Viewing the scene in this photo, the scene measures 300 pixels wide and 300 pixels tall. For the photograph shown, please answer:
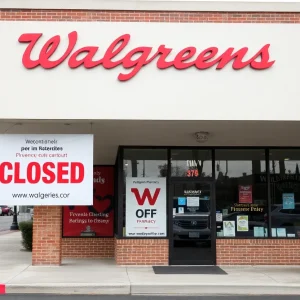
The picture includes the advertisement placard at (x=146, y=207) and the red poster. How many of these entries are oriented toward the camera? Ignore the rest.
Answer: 2

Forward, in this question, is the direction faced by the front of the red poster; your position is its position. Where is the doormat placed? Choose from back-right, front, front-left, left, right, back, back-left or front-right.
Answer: front-left

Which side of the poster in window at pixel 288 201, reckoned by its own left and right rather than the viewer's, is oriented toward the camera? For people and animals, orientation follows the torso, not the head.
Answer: front

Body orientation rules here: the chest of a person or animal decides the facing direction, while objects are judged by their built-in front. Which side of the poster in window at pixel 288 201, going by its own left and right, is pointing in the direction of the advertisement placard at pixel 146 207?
right

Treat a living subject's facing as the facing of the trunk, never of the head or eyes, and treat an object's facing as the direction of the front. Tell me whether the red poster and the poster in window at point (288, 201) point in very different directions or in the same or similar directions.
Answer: same or similar directions

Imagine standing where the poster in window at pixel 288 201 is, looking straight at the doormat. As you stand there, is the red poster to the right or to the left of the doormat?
right

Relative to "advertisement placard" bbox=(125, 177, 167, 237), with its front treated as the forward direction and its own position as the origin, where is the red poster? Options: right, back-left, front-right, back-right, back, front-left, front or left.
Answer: back-right

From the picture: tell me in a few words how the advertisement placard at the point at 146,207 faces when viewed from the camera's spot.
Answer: facing the viewer

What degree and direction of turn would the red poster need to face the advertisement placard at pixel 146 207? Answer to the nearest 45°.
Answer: approximately 45° to its left

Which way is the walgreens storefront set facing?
toward the camera

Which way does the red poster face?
toward the camera

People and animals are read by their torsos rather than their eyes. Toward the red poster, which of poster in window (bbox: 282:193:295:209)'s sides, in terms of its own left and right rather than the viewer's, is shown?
right
